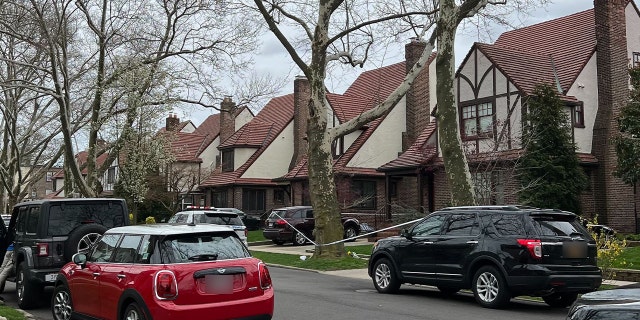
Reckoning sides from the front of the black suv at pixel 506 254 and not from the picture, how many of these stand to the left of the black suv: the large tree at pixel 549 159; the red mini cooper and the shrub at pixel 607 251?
1

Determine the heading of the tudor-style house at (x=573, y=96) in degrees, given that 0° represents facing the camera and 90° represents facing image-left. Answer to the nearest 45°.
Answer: approximately 45°

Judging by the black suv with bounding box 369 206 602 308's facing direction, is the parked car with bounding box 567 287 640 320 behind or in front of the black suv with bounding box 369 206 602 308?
behind

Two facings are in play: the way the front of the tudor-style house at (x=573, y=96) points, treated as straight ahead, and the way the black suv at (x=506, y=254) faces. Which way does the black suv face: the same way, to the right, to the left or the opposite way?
to the right

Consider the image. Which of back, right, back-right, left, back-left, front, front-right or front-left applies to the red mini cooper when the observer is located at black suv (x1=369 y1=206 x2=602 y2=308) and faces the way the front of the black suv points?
left

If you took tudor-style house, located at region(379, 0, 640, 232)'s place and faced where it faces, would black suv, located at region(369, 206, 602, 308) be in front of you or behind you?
in front

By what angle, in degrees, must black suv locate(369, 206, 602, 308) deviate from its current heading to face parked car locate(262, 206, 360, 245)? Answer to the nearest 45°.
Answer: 0° — it already faces it

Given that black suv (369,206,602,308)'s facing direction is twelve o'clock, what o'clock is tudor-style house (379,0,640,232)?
The tudor-style house is roughly at 2 o'clock from the black suv.

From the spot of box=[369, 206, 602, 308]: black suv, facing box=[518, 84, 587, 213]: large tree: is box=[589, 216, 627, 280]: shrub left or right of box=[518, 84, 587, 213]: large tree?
right

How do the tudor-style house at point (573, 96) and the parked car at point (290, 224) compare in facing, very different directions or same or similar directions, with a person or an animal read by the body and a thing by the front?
very different directions

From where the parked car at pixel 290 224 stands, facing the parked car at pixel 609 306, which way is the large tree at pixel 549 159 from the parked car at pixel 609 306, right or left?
left
